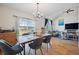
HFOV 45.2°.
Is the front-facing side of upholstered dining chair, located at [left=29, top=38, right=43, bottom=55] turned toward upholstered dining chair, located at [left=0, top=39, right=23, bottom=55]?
no

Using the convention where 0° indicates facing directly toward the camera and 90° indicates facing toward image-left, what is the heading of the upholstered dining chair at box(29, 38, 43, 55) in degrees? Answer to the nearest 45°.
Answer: approximately 135°
